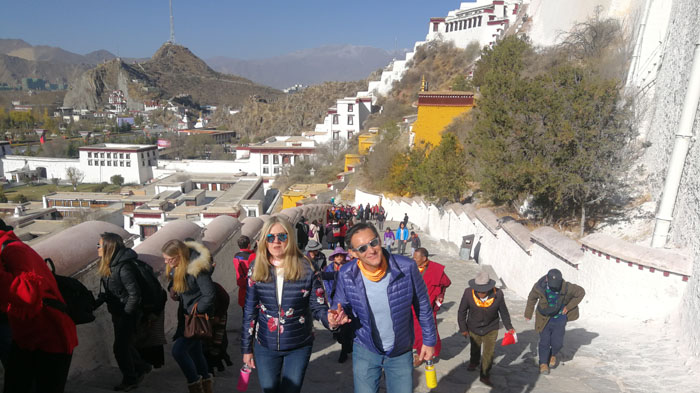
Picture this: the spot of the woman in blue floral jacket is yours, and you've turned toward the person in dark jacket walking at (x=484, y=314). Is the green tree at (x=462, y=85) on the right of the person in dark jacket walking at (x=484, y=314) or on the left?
left

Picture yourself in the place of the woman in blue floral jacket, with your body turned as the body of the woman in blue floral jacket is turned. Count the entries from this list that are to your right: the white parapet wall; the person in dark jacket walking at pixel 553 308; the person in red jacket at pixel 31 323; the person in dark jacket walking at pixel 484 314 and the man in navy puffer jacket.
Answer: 1

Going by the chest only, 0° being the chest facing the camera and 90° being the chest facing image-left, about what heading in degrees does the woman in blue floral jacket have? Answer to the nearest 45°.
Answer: approximately 0°
